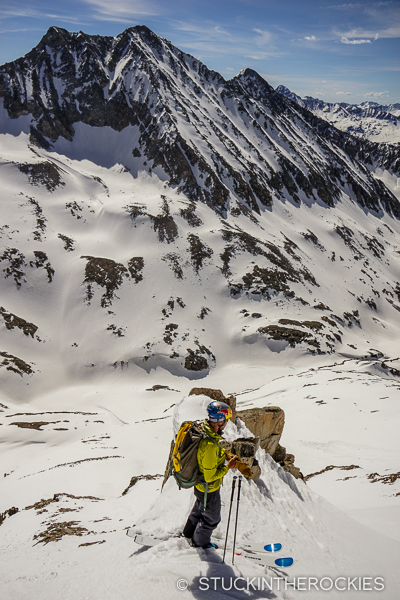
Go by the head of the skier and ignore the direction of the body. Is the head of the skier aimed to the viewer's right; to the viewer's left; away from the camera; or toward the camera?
to the viewer's right

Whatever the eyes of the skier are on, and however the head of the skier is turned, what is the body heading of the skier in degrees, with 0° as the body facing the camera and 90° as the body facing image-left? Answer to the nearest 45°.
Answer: approximately 270°

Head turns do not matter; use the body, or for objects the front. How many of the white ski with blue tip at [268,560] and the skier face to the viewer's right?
2

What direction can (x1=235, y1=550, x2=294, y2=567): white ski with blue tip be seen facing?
to the viewer's right
